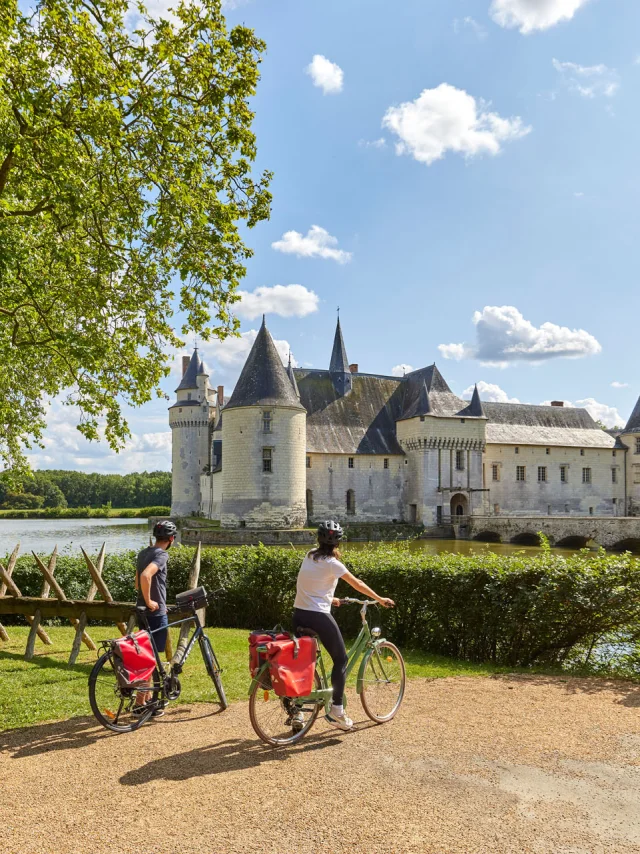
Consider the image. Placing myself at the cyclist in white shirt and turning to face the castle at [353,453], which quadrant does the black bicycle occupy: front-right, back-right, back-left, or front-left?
front-left

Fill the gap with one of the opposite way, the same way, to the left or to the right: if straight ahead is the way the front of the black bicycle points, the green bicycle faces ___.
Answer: the same way

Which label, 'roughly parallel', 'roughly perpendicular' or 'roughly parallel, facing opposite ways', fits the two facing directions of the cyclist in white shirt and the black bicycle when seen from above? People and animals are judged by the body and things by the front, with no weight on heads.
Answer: roughly parallel

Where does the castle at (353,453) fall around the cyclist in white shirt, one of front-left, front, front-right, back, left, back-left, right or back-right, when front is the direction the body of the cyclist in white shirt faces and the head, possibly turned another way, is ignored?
front-left

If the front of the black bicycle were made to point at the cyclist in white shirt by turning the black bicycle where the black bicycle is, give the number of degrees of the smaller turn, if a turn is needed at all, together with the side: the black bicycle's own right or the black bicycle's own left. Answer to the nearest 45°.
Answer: approximately 90° to the black bicycle's own right

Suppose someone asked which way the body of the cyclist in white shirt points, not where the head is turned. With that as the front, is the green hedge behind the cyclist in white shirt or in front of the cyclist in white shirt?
in front

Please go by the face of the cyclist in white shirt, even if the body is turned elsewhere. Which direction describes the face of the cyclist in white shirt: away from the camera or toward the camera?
away from the camera

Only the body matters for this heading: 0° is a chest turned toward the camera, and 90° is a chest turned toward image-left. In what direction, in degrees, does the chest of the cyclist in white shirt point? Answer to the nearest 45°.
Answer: approximately 225°

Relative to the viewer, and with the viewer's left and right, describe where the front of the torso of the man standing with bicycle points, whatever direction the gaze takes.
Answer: facing away from the viewer and to the right of the viewer

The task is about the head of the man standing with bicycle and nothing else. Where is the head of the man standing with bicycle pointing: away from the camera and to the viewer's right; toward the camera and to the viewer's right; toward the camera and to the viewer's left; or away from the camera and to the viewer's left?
away from the camera and to the viewer's right

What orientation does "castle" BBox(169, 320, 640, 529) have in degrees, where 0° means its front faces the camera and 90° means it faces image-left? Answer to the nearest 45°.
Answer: approximately 315°

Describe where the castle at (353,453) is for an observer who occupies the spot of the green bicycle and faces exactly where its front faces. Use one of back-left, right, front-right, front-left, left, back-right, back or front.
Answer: front-left

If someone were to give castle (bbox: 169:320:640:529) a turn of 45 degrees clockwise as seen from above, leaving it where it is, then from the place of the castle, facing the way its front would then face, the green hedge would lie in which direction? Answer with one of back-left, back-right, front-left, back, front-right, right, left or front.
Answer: front

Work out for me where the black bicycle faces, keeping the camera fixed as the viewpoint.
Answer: facing away from the viewer and to the right of the viewer

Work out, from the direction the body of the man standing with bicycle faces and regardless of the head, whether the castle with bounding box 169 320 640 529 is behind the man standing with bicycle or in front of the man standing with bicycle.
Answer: in front
